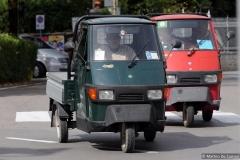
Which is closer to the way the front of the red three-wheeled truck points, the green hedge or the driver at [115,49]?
the driver

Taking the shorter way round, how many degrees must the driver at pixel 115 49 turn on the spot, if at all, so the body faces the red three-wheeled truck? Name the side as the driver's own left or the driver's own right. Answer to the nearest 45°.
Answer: approximately 135° to the driver's own left

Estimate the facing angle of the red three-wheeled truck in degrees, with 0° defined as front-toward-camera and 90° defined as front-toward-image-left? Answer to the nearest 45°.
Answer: approximately 0°

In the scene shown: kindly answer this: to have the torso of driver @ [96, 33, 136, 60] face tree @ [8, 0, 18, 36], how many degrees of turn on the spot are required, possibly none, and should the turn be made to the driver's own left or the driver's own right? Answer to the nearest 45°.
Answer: approximately 180°

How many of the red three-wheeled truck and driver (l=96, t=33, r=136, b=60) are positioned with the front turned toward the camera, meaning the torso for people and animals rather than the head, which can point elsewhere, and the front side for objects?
2
